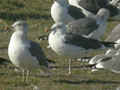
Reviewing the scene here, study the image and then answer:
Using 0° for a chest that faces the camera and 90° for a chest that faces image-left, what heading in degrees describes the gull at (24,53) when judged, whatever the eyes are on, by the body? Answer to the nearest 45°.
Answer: approximately 45°

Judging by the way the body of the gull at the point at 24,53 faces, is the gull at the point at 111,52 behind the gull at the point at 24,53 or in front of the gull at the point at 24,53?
behind

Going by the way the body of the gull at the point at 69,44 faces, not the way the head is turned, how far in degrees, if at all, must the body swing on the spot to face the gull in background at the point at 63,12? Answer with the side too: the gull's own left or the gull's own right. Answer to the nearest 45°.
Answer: approximately 90° to the gull's own right

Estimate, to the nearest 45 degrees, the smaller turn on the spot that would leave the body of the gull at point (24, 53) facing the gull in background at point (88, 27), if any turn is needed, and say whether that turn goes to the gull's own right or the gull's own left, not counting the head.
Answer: approximately 180°

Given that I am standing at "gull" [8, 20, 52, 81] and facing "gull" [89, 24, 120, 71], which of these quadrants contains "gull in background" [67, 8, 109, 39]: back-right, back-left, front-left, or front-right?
front-left

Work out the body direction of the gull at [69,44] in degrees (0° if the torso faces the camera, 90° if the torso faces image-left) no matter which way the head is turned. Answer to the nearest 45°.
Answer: approximately 90°
